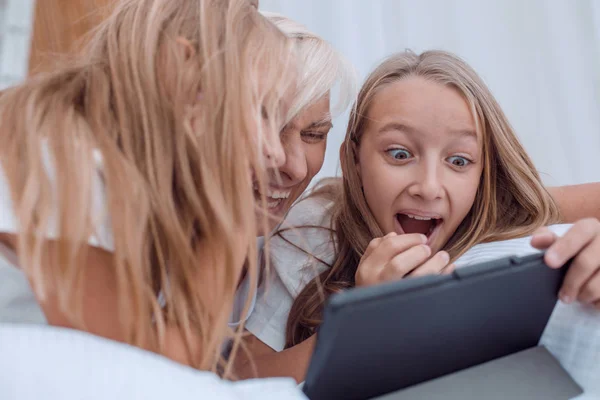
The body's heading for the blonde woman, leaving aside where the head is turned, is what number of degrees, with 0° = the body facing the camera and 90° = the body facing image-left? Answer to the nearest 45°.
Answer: approximately 270°
